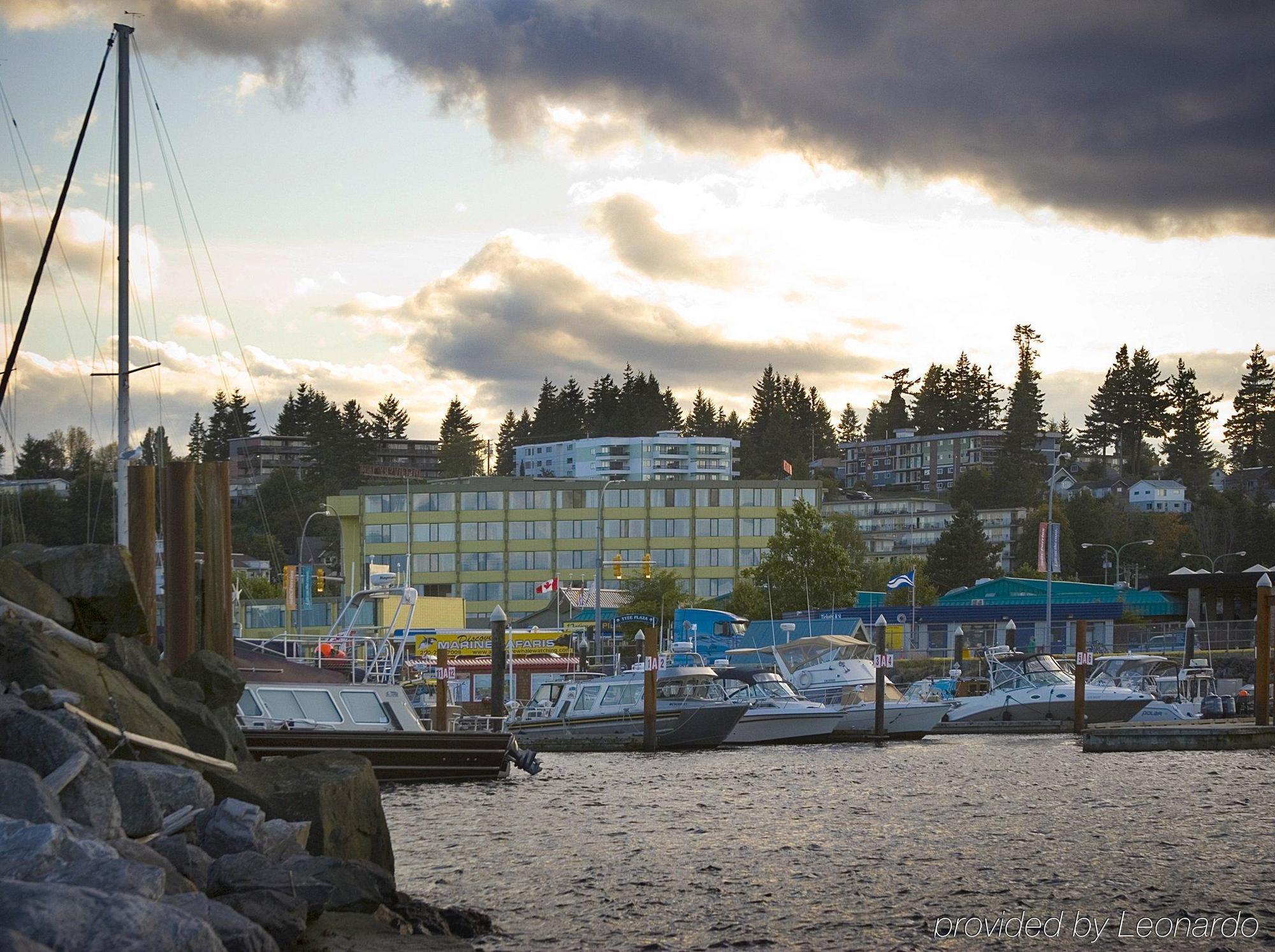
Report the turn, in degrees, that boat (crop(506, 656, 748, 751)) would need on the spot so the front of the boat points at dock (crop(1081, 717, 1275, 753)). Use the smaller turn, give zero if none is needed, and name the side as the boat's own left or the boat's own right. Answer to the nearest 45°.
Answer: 0° — it already faces it

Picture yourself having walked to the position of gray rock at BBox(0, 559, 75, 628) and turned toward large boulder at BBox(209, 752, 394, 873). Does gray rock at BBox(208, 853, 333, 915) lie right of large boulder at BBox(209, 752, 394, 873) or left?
right

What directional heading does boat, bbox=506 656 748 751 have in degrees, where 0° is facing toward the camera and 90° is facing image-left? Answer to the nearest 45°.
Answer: approximately 315°

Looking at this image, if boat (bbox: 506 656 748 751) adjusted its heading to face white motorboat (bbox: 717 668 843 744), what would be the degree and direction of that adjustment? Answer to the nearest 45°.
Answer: approximately 45° to its left

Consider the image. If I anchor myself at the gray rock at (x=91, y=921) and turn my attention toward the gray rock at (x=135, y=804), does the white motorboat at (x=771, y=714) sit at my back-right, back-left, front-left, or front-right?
front-right

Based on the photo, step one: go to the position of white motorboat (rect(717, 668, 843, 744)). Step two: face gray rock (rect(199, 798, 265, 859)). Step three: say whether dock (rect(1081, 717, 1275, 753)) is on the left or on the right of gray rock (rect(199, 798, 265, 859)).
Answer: left

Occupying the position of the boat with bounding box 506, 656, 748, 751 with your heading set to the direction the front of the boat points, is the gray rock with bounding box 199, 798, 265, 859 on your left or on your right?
on your right

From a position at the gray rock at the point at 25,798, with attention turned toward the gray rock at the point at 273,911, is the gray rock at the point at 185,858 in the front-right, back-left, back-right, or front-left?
front-left
